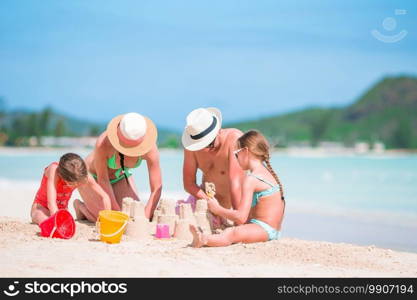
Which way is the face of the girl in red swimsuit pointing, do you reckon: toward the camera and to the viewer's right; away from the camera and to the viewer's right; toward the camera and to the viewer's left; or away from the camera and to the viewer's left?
toward the camera and to the viewer's right

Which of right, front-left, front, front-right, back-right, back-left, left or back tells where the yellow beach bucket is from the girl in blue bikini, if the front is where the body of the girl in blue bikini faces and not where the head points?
front

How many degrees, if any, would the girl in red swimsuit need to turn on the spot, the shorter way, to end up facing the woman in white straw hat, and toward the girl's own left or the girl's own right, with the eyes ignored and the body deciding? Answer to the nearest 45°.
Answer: approximately 90° to the girl's own left

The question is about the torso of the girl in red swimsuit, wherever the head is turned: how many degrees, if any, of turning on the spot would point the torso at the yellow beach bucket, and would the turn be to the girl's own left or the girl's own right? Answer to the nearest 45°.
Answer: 0° — they already face it

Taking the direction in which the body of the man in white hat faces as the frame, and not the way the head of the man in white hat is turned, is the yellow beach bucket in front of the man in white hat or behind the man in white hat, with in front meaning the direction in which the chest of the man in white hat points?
in front

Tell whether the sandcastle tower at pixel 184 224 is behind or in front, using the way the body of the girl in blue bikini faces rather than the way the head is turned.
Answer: in front

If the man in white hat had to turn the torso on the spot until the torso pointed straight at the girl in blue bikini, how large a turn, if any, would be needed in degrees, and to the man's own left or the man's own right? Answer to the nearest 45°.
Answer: approximately 90° to the man's own left

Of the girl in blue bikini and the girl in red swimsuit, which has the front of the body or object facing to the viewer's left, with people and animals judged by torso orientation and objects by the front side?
the girl in blue bikini

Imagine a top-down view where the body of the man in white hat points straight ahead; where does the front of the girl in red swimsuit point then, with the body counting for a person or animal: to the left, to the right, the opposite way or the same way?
to the left

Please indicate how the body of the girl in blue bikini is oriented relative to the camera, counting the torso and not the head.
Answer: to the viewer's left

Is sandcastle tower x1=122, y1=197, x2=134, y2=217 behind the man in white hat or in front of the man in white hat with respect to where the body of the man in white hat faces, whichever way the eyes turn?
in front

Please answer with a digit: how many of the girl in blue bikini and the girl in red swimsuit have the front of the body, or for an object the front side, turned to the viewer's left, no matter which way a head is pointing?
1

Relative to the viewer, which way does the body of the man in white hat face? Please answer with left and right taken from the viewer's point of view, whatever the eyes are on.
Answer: facing the viewer and to the left of the viewer

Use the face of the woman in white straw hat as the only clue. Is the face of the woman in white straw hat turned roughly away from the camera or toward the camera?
toward the camera

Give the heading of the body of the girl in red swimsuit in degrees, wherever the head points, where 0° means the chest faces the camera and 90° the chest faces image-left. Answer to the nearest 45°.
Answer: approximately 315°

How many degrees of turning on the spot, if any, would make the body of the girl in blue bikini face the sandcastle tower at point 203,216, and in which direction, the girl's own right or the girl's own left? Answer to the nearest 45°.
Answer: approximately 45° to the girl's own right
